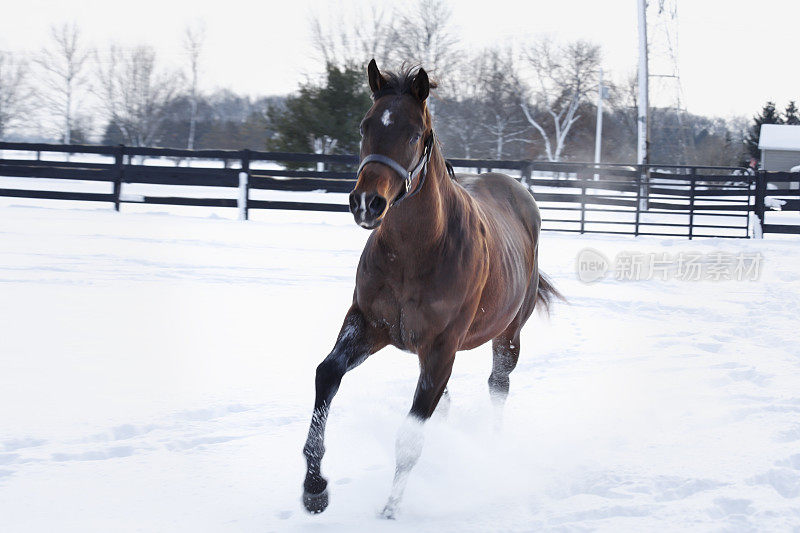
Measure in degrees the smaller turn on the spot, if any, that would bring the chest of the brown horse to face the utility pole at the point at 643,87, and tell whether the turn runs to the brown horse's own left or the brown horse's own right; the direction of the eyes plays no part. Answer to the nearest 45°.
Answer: approximately 135° to the brown horse's own right

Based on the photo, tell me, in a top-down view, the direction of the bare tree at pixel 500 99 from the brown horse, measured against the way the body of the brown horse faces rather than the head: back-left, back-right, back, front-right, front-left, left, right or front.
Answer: back-right

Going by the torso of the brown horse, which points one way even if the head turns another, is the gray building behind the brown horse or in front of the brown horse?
behind

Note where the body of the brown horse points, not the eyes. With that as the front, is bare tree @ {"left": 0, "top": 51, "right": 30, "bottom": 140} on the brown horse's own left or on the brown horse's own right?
on the brown horse's own right

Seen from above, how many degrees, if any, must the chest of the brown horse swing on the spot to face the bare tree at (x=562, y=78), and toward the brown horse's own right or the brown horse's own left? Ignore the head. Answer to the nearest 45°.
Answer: approximately 135° to the brown horse's own right

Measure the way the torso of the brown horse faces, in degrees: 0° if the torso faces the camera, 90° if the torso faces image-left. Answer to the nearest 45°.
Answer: approximately 45°
